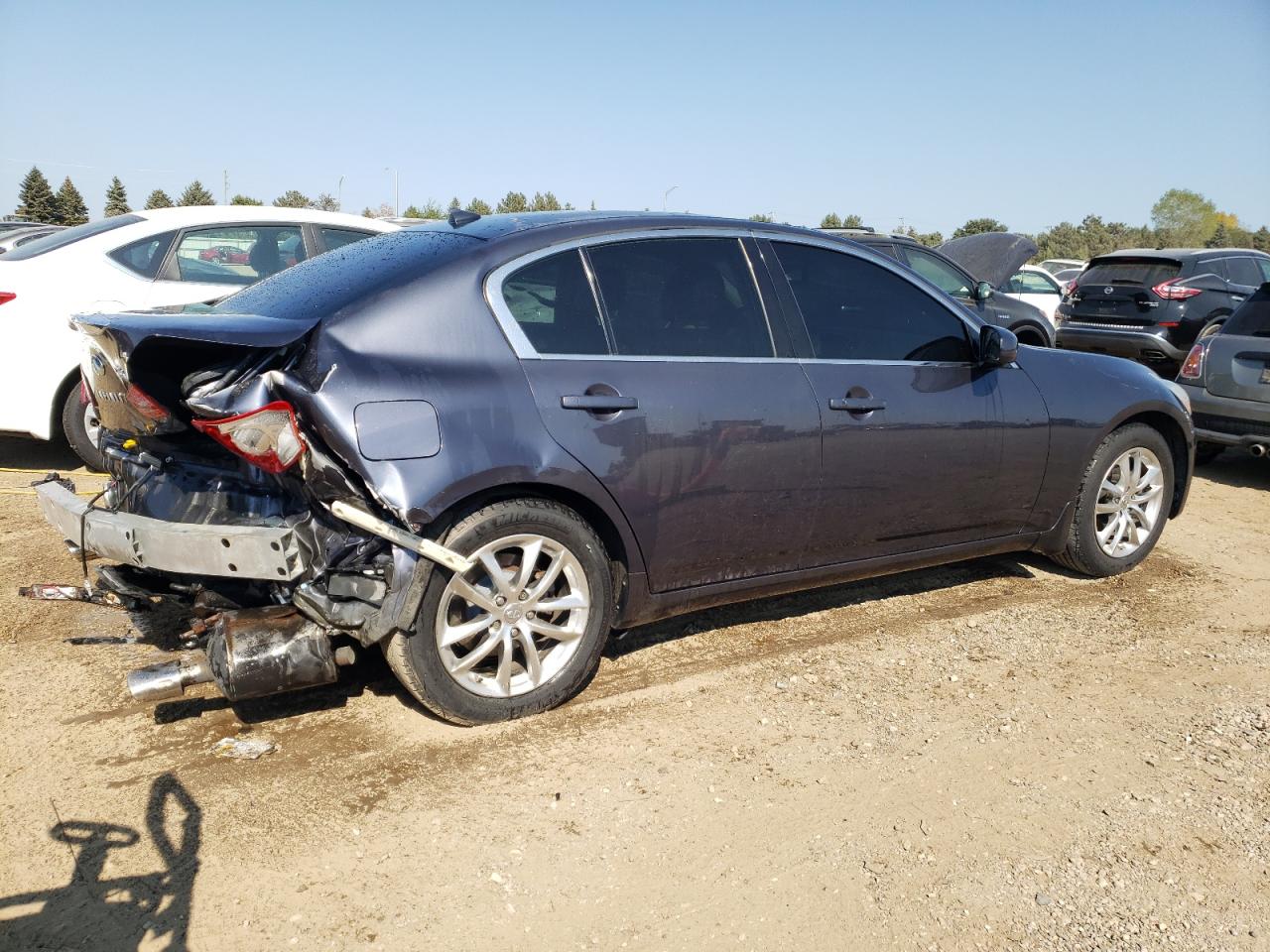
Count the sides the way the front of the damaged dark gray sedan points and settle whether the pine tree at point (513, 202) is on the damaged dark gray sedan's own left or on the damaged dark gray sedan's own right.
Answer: on the damaged dark gray sedan's own left

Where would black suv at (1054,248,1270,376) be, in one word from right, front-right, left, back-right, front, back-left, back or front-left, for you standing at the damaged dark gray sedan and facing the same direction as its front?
front

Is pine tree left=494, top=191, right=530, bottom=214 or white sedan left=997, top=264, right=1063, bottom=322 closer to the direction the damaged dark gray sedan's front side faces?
the white sedan

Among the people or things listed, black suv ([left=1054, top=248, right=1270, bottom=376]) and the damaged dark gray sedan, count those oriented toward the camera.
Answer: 0

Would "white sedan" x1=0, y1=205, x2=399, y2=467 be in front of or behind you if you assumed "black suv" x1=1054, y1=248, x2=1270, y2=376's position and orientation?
behind

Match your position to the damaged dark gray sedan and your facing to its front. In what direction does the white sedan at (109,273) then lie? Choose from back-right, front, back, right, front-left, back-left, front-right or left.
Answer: left

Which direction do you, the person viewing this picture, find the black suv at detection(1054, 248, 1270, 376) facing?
facing away from the viewer and to the right of the viewer

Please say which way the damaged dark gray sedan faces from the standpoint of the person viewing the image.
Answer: facing away from the viewer and to the right of the viewer

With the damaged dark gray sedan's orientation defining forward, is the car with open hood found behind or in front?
in front

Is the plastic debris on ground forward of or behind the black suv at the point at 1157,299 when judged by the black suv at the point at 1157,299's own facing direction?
behind

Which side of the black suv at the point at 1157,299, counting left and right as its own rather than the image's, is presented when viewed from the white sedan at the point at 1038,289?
left
